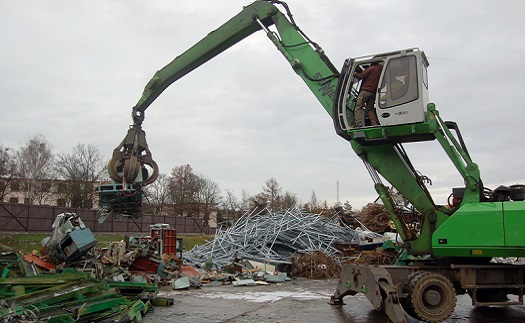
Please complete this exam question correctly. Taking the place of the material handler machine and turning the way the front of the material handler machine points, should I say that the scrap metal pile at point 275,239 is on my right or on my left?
on my right

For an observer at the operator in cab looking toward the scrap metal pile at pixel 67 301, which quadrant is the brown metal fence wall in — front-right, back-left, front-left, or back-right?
front-right

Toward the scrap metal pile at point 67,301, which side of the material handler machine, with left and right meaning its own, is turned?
front

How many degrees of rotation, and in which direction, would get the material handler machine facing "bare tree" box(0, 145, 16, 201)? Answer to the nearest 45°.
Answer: approximately 45° to its right

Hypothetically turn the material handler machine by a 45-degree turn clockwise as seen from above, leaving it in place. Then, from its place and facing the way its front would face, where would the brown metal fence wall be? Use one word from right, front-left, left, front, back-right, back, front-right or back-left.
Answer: front

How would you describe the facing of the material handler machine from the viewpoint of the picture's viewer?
facing to the left of the viewer

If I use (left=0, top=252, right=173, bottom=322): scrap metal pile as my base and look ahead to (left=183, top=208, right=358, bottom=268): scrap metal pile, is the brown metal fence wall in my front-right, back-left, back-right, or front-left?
front-left
